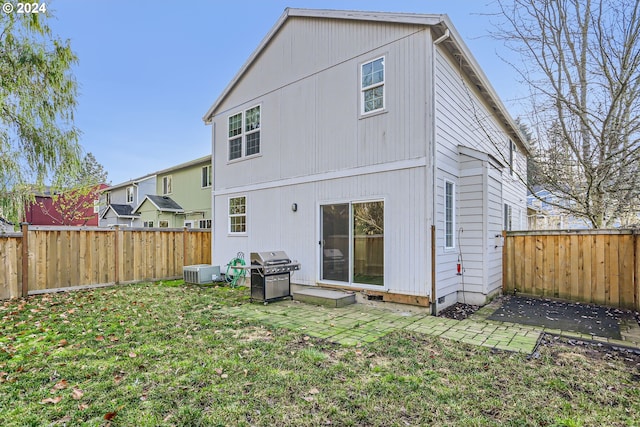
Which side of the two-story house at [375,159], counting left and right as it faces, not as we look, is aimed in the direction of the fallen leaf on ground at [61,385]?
back

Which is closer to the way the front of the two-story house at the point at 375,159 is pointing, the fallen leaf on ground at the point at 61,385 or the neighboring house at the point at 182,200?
the neighboring house

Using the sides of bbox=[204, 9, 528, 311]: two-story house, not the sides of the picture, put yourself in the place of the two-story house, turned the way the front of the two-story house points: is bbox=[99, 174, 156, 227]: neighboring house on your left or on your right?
on your left

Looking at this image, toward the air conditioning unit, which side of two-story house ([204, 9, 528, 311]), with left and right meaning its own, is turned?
left

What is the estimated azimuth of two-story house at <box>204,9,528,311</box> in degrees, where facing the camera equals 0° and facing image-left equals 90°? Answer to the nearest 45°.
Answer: approximately 225°

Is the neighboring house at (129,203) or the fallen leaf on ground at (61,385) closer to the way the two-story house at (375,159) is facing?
the neighboring house

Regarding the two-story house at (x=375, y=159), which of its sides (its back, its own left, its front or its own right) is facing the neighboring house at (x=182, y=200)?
left
